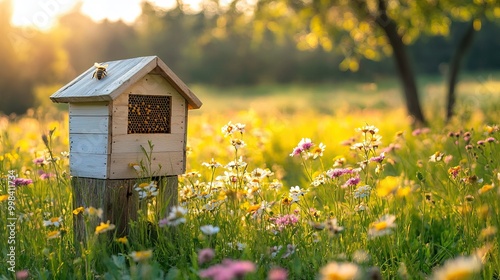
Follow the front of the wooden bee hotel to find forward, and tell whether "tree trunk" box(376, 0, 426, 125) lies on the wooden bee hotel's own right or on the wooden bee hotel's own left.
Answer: on the wooden bee hotel's own left

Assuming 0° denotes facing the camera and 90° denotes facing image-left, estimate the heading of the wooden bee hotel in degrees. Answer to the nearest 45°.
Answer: approximately 315°

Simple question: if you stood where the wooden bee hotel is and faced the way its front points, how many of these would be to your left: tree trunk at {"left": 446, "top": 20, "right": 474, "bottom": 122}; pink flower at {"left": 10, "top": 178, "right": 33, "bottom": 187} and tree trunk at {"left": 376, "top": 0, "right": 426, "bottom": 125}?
2

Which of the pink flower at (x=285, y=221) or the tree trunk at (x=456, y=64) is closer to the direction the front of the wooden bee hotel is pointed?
the pink flower

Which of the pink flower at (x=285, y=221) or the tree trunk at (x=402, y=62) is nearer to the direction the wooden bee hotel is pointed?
the pink flower

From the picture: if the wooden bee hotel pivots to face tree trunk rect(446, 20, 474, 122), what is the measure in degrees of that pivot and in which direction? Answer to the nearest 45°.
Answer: approximately 90° to its left

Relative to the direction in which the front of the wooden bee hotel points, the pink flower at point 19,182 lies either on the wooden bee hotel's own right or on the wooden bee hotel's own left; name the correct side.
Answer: on the wooden bee hotel's own right
